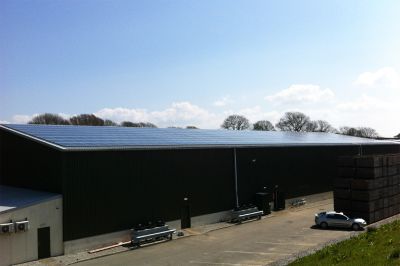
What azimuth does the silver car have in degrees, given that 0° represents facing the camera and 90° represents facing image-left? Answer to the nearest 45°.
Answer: approximately 270°

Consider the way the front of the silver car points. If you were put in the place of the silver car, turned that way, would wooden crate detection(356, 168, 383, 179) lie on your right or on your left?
on your left

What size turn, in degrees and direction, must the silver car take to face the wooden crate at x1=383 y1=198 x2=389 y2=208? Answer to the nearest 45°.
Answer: approximately 45° to its left

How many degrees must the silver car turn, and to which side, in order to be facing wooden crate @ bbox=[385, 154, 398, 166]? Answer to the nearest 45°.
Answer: approximately 45° to its left
